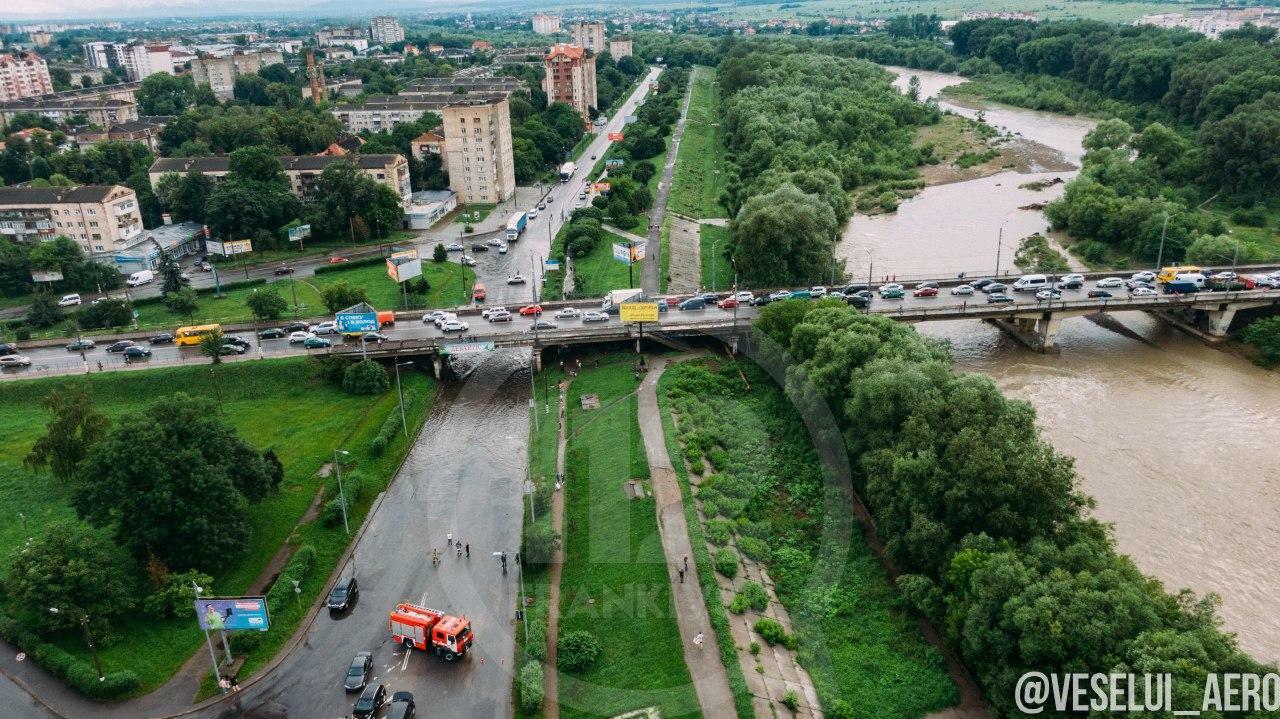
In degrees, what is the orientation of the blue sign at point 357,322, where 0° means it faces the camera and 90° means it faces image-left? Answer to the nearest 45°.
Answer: approximately 0°

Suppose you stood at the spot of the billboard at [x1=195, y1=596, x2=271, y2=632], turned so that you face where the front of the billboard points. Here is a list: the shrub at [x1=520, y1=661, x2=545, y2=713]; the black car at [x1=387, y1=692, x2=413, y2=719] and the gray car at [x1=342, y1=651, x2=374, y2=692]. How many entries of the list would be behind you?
0

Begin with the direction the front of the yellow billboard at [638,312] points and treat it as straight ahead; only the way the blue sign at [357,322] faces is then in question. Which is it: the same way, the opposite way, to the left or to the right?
the same way

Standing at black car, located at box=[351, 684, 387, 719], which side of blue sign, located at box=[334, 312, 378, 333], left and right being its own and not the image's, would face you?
front

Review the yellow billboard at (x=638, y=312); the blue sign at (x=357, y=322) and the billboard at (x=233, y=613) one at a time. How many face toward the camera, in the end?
3

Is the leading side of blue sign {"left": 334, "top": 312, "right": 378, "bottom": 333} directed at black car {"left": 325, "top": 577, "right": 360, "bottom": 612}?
yes

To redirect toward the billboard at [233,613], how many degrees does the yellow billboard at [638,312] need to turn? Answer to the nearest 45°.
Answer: approximately 45° to its right

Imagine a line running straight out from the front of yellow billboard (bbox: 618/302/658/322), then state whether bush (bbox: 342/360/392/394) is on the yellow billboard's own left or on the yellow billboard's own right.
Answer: on the yellow billboard's own right

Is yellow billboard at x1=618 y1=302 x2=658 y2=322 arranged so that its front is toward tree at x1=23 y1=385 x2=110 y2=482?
no

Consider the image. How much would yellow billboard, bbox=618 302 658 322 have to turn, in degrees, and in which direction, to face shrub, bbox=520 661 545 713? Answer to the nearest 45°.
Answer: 0° — it already faces it

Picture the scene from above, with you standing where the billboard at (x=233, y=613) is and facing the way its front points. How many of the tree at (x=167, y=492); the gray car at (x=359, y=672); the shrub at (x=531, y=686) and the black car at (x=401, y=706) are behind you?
1

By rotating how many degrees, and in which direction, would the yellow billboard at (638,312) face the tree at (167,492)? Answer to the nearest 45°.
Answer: approximately 45° to its right

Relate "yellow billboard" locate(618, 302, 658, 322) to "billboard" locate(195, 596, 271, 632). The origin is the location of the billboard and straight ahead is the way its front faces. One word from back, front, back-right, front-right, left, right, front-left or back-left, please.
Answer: back-left

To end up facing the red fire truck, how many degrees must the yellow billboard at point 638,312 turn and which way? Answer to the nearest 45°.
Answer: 0° — it already faces it

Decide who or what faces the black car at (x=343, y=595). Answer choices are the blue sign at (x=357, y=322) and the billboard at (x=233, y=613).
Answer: the blue sign

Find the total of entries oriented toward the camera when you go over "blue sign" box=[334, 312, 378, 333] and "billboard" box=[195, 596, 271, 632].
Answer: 2

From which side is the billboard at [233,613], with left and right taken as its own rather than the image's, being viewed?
front

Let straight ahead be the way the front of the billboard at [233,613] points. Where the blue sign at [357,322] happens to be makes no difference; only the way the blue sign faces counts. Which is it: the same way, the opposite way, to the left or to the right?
the same way
